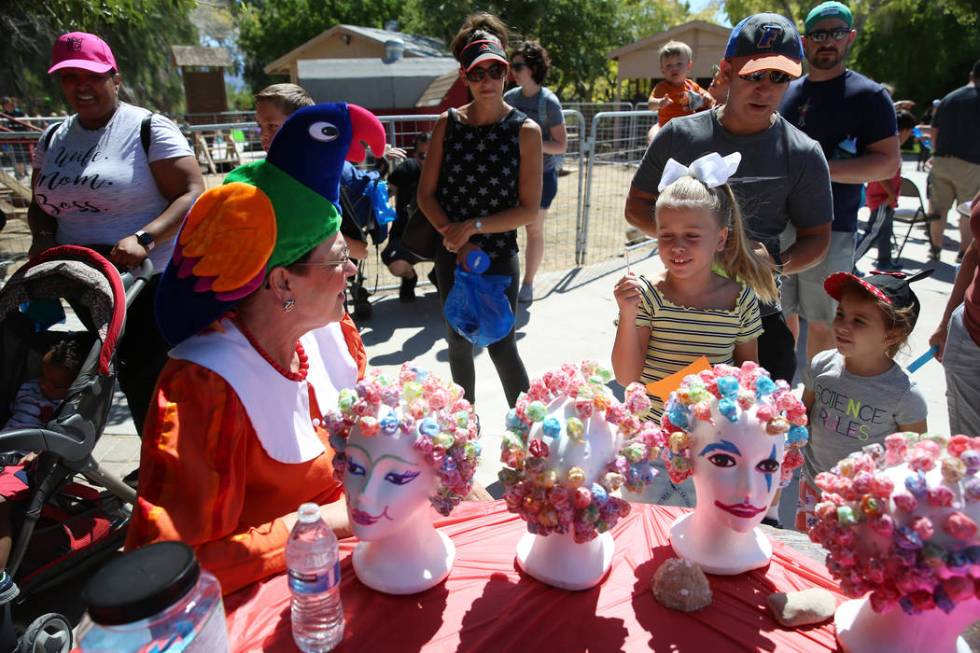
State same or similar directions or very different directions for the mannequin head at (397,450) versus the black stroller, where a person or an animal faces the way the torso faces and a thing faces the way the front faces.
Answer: same or similar directions

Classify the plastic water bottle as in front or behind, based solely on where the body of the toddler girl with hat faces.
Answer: in front

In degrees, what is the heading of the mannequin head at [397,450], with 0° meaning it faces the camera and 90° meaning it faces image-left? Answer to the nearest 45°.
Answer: approximately 45°

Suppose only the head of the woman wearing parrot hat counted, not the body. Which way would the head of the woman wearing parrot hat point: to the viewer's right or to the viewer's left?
to the viewer's right

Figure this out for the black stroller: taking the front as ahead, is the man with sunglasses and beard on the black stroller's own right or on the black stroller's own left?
on the black stroller's own left

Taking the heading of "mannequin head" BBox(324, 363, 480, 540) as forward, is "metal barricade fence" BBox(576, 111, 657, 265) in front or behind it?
behind

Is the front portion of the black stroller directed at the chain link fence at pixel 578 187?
no

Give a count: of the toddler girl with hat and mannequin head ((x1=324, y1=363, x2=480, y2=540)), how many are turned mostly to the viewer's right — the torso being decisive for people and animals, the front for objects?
0

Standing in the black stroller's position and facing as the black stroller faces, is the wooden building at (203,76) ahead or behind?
behind

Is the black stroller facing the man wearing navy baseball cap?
no

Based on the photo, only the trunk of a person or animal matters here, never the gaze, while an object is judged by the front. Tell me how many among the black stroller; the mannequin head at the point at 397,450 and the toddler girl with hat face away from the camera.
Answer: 0

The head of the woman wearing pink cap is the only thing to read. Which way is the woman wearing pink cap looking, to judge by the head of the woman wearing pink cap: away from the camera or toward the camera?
toward the camera

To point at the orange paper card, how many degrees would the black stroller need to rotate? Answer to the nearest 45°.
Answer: approximately 90° to its left

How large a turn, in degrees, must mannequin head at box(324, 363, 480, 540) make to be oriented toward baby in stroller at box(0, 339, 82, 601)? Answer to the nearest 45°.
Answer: approximately 90° to its right

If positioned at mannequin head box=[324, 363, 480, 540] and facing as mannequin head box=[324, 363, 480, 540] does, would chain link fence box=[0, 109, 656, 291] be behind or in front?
behind
